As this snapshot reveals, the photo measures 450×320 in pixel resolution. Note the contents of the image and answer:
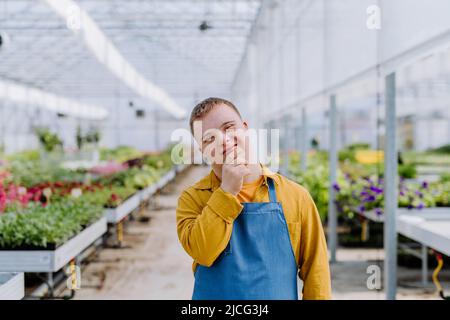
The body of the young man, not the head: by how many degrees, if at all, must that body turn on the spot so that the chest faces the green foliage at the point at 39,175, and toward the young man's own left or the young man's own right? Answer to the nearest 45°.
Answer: approximately 135° to the young man's own right

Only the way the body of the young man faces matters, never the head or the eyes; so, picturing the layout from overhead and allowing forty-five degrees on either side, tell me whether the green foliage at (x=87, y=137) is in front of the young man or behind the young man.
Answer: behind

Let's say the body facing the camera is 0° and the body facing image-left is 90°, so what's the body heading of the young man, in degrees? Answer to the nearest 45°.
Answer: approximately 0°

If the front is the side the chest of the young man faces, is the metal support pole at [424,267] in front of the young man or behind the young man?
behind

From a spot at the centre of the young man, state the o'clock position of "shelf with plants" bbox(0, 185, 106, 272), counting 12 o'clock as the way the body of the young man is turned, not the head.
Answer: The shelf with plants is roughly at 5 o'clock from the young man.

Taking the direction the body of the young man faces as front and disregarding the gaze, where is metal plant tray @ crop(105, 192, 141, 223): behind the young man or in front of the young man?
behind

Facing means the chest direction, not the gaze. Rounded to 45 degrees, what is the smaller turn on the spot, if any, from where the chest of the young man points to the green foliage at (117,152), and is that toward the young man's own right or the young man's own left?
approximately 180°

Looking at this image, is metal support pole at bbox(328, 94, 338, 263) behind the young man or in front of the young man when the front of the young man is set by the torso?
behind
